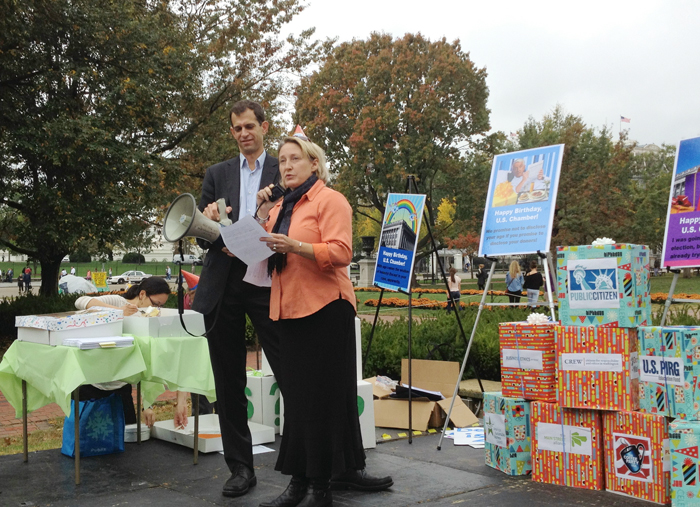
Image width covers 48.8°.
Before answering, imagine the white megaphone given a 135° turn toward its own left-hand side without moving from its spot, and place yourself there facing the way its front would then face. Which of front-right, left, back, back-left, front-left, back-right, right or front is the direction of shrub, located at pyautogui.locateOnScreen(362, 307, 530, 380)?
front-left

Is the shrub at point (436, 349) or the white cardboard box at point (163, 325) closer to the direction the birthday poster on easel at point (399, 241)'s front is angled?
the white cardboard box

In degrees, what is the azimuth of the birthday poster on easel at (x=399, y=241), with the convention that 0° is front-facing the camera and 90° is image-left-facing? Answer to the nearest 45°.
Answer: approximately 45°

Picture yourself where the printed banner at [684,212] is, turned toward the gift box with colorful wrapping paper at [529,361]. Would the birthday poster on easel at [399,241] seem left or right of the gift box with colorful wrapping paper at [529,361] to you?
right

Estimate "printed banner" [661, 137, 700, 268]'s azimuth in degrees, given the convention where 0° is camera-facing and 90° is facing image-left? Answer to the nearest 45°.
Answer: approximately 0°
